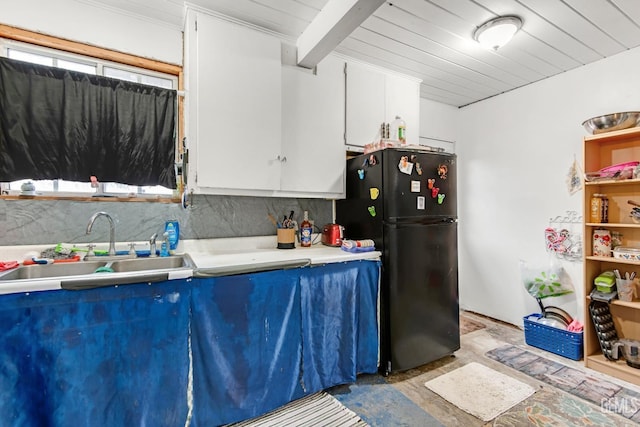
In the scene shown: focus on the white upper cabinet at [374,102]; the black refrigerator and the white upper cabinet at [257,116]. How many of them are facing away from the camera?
0

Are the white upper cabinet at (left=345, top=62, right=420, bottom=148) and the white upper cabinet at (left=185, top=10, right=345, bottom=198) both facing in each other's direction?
no

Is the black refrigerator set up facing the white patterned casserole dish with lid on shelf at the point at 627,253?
no

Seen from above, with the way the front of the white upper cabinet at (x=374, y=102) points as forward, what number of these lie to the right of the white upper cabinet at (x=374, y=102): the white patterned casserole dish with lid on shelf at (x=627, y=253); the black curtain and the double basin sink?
2

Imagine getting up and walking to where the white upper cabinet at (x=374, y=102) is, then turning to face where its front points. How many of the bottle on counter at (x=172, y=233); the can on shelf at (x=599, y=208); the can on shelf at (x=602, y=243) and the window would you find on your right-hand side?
2

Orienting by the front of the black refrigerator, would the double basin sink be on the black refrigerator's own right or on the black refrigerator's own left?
on the black refrigerator's own right

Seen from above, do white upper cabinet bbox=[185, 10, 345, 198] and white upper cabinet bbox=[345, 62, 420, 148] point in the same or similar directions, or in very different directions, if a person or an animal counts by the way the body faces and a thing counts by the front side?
same or similar directions

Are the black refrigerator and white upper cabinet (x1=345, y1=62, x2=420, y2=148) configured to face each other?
no

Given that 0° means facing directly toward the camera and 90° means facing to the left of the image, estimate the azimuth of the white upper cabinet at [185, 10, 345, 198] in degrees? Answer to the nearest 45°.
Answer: approximately 315°

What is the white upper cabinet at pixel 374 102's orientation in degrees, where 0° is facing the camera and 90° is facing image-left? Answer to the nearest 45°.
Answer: approximately 315°

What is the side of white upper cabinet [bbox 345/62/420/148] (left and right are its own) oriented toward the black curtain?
right

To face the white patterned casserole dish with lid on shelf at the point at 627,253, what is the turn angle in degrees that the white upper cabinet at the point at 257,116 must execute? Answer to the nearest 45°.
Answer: approximately 45° to its left

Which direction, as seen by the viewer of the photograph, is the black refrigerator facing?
facing the viewer and to the right of the viewer

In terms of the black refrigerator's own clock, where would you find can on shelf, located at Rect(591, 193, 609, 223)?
The can on shelf is roughly at 10 o'clock from the black refrigerator.

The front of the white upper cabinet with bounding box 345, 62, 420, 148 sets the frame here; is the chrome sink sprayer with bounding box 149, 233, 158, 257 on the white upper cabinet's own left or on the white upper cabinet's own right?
on the white upper cabinet's own right

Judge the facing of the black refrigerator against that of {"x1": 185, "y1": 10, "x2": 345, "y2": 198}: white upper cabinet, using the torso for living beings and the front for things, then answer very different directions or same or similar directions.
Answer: same or similar directions
